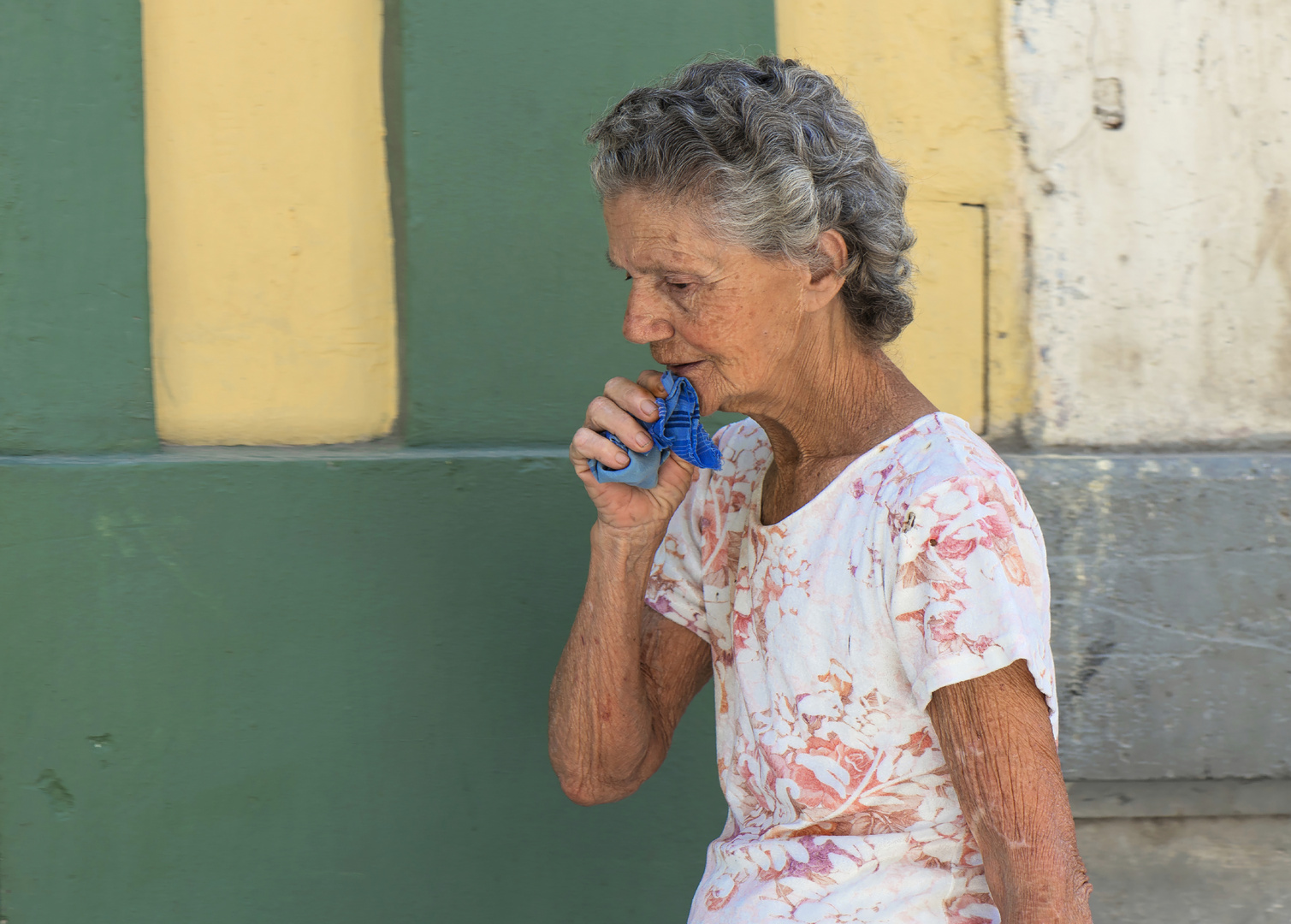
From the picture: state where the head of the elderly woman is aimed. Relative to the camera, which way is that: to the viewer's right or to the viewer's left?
to the viewer's left

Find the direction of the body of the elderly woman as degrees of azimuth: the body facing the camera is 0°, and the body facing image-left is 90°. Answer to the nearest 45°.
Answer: approximately 45°
